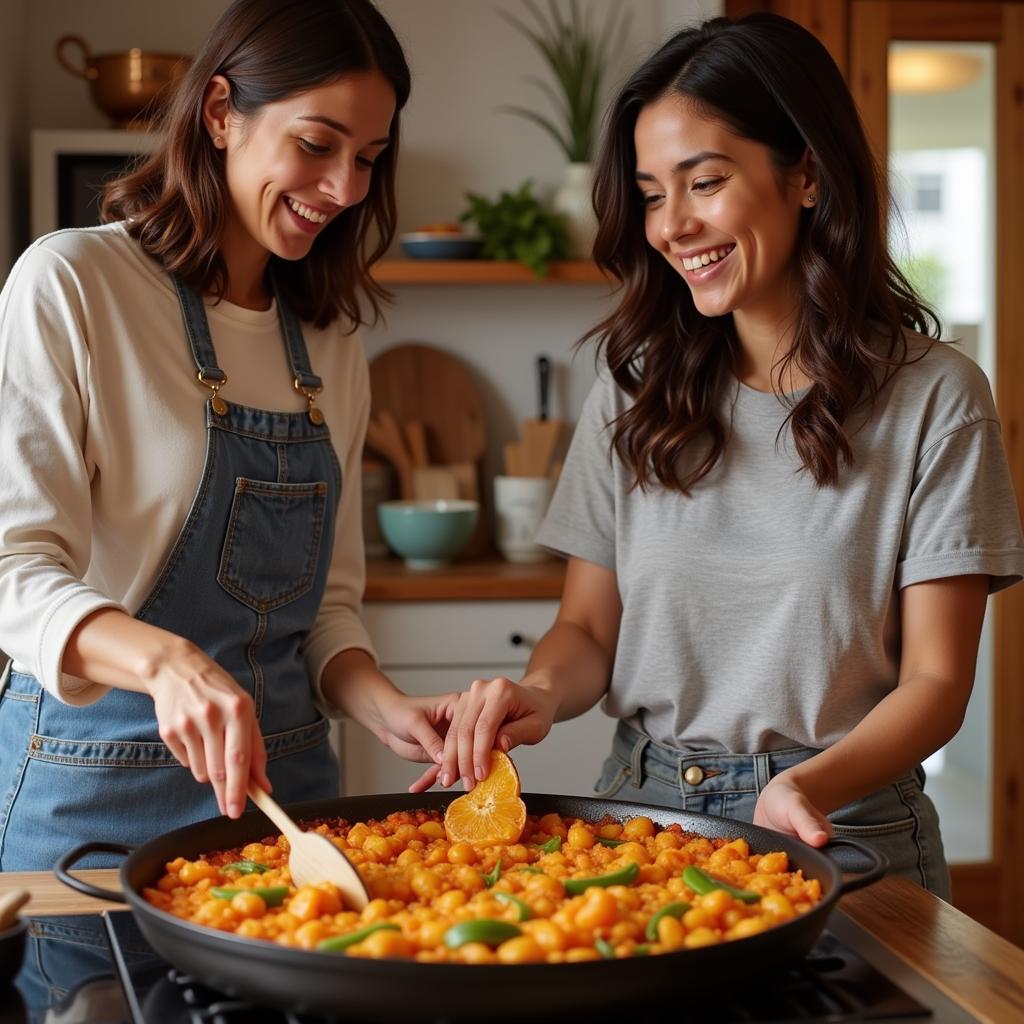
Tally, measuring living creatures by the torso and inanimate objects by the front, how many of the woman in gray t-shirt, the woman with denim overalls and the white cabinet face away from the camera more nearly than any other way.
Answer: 0

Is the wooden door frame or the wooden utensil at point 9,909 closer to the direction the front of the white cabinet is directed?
the wooden utensil

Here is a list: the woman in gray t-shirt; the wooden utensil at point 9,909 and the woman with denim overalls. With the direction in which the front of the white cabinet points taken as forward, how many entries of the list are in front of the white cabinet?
3

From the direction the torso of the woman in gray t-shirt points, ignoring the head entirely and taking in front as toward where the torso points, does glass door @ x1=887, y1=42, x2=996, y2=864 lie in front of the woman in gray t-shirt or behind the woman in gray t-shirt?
behind

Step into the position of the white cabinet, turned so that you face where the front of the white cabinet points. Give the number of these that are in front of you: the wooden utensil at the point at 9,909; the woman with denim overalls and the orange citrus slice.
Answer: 3

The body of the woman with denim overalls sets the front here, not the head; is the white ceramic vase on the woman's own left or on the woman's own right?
on the woman's own left

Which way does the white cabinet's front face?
toward the camera

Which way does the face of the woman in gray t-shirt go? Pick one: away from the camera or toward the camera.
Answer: toward the camera

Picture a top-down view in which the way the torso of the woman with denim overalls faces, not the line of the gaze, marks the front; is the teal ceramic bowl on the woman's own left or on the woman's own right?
on the woman's own left

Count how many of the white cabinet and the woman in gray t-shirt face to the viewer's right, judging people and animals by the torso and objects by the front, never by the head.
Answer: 0

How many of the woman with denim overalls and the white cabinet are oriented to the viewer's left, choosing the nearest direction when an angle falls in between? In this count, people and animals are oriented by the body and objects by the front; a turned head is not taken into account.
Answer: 0

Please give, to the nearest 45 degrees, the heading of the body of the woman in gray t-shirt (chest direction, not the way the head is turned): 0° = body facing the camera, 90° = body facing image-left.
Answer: approximately 45°

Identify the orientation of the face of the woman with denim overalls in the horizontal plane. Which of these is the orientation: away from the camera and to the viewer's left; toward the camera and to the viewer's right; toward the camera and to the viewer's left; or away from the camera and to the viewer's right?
toward the camera and to the viewer's right

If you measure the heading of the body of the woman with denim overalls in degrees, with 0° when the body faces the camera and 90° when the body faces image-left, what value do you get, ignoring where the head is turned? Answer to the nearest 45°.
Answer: approximately 315°
